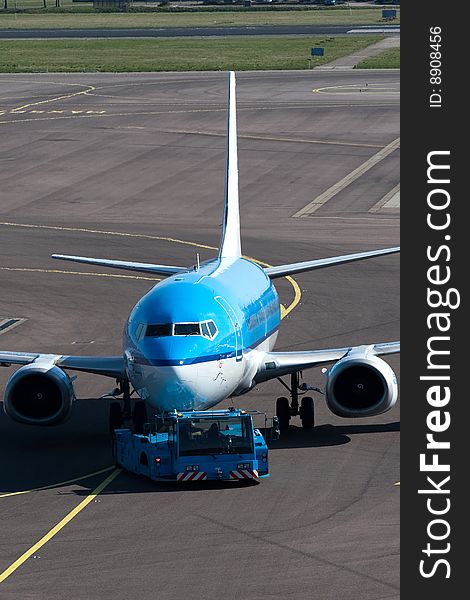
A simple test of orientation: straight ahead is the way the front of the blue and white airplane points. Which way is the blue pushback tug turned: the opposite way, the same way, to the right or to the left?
the same way

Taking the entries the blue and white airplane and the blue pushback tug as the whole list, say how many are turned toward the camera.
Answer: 2

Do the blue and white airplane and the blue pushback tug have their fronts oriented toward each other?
no

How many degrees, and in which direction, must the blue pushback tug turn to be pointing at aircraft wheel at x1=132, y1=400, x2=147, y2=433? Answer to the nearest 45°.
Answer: approximately 135° to its right

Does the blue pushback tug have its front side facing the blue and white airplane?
no

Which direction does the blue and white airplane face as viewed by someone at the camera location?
facing the viewer
